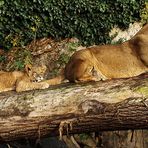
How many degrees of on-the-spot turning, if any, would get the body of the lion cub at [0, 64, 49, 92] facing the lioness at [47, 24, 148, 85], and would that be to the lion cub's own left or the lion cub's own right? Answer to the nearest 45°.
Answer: approximately 45° to the lion cub's own right

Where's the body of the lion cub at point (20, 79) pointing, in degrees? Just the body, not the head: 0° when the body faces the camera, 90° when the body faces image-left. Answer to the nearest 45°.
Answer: approximately 270°
